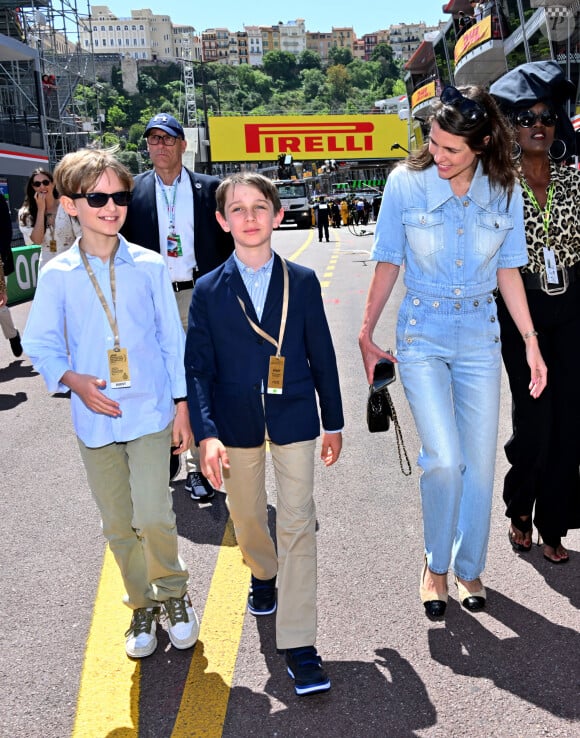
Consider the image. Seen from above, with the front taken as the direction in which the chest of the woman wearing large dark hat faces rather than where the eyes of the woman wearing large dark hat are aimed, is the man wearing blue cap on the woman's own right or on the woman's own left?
on the woman's own right

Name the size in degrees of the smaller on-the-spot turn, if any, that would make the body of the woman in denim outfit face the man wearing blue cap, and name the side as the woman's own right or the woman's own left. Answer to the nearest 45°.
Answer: approximately 135° to the woman's own right

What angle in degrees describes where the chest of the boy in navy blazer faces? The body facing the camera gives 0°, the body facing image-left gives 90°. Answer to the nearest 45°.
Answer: approximately 0°

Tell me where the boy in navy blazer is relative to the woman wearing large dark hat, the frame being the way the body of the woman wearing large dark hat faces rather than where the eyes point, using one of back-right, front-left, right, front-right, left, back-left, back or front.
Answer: front-right

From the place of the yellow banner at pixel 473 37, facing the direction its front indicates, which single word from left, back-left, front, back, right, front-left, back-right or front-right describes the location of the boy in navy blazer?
front-left

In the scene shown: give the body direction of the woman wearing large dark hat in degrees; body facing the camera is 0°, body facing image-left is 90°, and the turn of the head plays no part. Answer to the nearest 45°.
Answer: approximately 0°

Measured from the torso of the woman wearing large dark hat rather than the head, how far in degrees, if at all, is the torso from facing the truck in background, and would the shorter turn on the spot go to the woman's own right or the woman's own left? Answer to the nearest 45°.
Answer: approximately 180°

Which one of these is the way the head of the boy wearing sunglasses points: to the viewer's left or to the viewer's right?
to the viewer's right

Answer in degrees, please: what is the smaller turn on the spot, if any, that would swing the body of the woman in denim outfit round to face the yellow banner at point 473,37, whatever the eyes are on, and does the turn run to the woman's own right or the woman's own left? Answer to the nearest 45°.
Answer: approximately 180°

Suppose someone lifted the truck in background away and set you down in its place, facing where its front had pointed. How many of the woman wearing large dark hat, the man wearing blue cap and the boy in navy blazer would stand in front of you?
3
